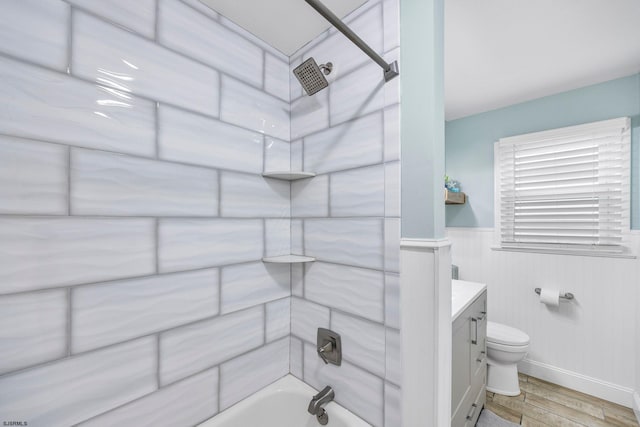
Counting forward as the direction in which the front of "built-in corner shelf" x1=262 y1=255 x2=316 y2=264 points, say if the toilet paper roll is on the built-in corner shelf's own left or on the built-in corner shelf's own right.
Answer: on the built-in corner shelf's own left

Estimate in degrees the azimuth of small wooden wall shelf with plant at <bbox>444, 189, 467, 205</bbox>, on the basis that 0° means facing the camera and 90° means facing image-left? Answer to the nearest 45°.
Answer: approximately 0°

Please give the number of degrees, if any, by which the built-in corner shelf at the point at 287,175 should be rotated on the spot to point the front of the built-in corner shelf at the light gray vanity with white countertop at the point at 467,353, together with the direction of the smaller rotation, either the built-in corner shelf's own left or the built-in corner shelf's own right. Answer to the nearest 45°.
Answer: approximately 90° to the built-in corner shelf's own left

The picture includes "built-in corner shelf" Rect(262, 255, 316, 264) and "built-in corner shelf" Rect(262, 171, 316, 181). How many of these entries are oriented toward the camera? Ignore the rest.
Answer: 2

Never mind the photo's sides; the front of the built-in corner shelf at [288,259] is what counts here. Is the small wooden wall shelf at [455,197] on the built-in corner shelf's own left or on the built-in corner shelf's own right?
on the built-in corner shelf's own left

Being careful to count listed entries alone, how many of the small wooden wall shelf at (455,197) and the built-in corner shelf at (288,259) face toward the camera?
2
